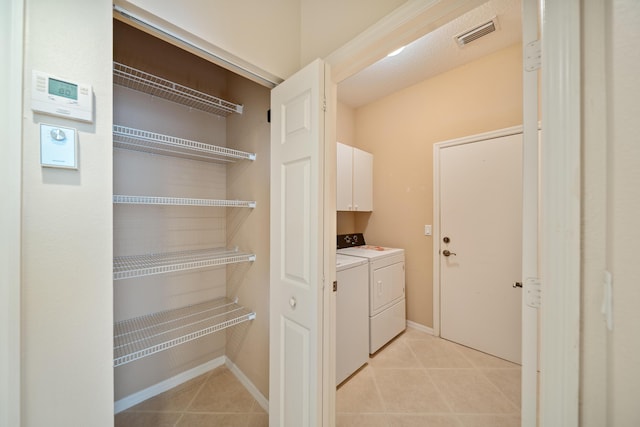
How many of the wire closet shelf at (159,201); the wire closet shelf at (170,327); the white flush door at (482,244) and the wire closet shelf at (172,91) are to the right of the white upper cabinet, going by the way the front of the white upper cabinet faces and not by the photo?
3

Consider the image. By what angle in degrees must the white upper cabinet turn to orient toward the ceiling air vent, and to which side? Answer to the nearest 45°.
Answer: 0° — it already faces it

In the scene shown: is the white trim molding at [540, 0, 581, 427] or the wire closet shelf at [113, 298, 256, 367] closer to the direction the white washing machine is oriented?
the white trim molding

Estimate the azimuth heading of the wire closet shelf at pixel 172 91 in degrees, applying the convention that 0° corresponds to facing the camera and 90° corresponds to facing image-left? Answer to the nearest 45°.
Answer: approximately 315°

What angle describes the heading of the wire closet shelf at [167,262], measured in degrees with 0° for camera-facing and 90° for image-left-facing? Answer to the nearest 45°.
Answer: approximately 315°

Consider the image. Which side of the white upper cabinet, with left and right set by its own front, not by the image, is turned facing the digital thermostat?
right

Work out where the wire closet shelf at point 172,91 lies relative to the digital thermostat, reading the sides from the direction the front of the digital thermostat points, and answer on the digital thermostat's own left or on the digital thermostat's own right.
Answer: on the digital thermostat's own left
